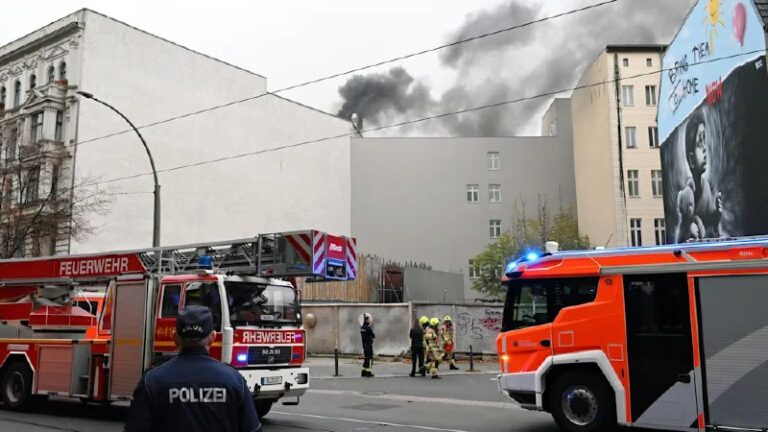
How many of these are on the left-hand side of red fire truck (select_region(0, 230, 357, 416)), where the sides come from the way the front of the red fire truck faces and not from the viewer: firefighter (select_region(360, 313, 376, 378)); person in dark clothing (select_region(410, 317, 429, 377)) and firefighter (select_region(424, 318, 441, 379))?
3

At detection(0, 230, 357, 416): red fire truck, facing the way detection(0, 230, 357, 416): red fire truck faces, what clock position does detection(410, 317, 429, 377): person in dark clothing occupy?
The person in dark clothing is roughly at 9 o'clock from the red fire truck.

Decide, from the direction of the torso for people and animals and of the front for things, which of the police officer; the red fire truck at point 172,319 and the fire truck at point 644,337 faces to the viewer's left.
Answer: the fire truck

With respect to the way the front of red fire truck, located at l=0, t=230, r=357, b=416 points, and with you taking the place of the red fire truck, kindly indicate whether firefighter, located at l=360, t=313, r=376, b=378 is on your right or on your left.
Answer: on your left

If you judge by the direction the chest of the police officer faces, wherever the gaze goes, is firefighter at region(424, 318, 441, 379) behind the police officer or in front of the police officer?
in front

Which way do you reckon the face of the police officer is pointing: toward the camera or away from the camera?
away from the camera

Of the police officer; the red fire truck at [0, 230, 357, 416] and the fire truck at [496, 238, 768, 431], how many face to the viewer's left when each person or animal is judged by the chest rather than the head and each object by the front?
1

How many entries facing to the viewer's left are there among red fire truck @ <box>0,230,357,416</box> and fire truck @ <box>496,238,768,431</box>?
1

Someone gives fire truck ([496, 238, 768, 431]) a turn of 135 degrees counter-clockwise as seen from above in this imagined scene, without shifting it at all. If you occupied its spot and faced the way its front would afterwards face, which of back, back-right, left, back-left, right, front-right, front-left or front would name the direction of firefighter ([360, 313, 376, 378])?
back

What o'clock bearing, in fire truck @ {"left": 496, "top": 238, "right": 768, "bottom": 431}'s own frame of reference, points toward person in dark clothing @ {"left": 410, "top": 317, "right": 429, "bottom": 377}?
The person in dark clothing is roughly at 2 o'clock from the fire truck.

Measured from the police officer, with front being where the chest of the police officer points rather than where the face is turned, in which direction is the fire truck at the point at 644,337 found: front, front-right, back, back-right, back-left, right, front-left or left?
front-right

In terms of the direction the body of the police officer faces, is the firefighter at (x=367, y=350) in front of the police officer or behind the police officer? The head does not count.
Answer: in front

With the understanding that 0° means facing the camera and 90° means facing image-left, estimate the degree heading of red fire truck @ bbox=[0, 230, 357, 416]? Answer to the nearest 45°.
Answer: approximately 315°

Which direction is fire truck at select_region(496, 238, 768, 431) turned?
to the viewer's left

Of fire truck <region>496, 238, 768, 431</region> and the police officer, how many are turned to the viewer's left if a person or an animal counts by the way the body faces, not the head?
1

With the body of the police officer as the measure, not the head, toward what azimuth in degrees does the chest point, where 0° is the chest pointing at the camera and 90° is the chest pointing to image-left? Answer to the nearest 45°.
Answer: approximately 180°

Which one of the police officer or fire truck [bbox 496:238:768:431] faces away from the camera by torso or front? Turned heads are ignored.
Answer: the police officer
